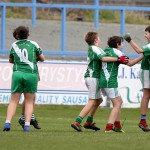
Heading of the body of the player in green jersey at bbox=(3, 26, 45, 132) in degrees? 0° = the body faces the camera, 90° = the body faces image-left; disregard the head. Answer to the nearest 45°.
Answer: approximately 180°

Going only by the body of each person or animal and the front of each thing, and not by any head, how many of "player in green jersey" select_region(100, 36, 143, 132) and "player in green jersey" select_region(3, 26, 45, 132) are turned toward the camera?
0

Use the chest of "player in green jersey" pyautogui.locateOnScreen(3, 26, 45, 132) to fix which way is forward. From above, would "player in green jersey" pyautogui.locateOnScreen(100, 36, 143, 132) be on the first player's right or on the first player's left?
on the first player's right
